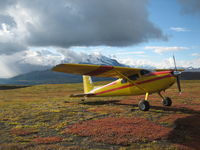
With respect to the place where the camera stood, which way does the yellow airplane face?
facing the viewer and to the right of the viewer
